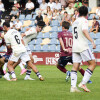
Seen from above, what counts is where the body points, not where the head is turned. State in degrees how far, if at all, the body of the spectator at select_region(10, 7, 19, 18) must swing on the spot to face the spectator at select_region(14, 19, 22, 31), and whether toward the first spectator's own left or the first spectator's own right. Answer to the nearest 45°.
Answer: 0° — they already face them

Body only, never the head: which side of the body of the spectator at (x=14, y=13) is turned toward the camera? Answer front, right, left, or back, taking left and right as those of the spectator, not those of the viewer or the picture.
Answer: front

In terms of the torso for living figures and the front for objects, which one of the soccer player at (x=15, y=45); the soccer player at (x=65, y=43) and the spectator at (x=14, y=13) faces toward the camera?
the spectator

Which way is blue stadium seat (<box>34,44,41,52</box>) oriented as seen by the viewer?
toward the camera

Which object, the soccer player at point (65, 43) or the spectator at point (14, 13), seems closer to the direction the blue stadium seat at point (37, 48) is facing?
the soccer player

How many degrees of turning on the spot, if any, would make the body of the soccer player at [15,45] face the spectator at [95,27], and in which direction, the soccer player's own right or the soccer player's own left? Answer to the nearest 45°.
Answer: approximately 90° to the soccer player's own right

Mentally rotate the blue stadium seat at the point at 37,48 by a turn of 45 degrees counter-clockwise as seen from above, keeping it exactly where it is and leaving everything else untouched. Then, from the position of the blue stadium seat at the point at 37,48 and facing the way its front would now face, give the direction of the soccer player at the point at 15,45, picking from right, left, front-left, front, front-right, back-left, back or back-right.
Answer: front-right

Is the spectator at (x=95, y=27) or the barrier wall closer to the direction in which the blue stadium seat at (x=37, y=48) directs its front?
the barrier wall

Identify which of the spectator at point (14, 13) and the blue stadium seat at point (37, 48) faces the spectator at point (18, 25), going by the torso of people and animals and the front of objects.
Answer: the spectator at point (14, 13)

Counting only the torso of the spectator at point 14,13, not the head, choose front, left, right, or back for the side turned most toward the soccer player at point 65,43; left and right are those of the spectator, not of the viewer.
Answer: front

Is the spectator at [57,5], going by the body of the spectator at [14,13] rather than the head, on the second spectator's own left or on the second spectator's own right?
on the second spectator's own left
